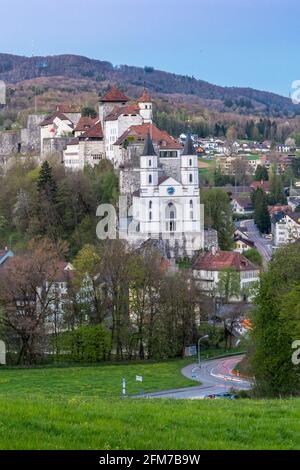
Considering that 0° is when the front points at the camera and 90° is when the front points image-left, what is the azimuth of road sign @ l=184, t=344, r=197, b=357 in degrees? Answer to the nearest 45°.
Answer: approximately 0°

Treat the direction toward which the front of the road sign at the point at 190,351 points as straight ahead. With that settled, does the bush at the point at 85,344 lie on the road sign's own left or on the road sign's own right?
on the road sign's own right
